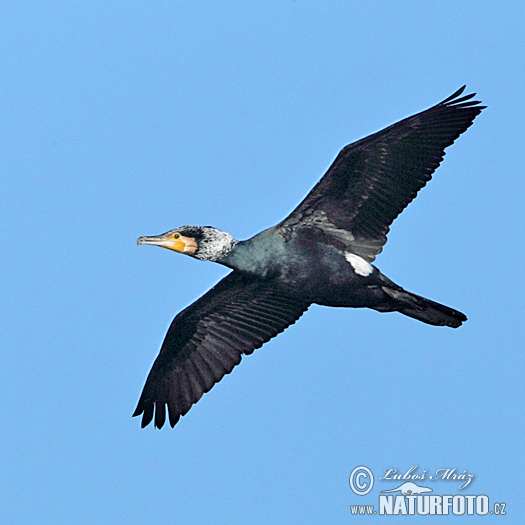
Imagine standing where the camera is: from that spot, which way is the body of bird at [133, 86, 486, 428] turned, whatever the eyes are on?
to the viewer's left
